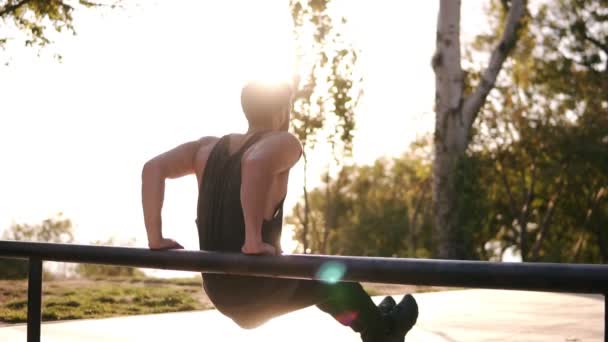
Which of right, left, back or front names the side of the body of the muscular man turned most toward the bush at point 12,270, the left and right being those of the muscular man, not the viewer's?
left

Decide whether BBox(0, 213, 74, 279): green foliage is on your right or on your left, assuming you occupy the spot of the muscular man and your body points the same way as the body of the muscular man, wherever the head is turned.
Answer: on your left

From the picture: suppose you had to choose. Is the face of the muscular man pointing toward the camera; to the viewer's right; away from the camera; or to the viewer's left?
away from the camera

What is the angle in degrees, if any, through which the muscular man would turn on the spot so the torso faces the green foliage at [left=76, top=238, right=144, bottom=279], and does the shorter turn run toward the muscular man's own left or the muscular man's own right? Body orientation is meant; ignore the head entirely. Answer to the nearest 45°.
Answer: approximately 45° to the muscular man's own left

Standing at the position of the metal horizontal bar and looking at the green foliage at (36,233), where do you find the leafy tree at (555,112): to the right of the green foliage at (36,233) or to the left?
right

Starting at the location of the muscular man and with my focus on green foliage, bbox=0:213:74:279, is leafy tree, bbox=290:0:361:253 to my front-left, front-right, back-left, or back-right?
front-right

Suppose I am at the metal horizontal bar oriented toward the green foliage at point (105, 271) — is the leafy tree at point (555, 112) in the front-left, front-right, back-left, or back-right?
front-right

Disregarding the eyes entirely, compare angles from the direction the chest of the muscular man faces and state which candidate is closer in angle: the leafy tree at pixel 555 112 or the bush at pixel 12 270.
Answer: the leafy tree

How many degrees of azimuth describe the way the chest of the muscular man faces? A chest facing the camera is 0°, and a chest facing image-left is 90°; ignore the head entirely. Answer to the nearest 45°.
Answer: approximately 225°

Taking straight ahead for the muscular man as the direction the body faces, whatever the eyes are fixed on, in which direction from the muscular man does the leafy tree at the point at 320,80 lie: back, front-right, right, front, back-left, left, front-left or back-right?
front-left
